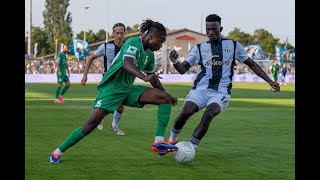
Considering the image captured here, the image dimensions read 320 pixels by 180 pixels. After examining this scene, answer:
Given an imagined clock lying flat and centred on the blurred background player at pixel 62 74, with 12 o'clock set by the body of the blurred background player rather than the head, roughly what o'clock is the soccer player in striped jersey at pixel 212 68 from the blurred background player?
The soccer player in striped jersey is roughly at 1 o'clock from the blurred background player.

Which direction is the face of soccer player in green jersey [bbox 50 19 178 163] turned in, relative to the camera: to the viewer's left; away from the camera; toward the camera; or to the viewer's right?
to the viewer's right

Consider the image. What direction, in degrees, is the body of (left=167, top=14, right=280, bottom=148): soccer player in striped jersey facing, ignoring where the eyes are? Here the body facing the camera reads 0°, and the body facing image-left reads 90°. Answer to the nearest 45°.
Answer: approximately 0°

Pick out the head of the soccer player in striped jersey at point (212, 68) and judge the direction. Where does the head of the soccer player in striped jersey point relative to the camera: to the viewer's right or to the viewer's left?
to the viewer's left
